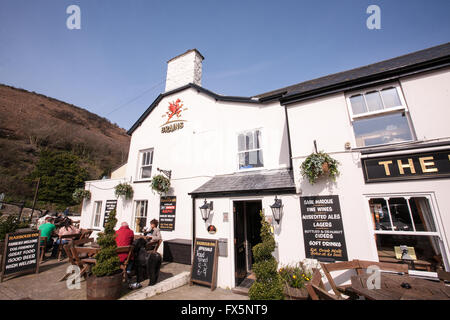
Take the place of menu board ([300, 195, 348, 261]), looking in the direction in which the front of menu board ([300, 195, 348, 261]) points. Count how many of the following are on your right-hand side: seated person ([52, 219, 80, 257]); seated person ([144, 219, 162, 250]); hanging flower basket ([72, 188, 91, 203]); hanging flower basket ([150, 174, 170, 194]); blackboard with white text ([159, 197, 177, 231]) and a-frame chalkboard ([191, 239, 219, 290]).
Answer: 6

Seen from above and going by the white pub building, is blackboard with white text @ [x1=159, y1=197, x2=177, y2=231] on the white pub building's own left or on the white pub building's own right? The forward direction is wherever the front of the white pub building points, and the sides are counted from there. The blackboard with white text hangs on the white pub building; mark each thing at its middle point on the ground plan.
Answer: on the white pub building's own right

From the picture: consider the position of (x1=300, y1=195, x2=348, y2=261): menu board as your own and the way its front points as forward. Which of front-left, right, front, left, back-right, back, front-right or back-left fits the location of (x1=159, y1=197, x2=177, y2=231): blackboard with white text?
right

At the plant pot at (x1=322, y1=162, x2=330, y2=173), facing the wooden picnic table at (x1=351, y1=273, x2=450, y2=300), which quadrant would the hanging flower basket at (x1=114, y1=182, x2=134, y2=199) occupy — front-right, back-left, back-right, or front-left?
back-right

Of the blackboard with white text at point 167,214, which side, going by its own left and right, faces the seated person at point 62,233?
right

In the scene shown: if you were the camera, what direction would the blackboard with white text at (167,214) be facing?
facing the viewer

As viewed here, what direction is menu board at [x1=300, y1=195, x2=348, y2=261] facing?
toward the camera

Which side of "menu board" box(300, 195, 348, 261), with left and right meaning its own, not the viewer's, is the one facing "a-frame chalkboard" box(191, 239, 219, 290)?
right

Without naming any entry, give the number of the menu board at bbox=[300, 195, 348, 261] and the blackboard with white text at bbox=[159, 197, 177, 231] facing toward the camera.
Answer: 2

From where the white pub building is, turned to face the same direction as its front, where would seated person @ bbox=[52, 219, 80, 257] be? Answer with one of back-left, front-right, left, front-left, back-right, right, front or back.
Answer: front-right

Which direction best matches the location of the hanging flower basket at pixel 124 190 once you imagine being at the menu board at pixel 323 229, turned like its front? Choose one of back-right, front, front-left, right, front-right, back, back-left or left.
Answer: right

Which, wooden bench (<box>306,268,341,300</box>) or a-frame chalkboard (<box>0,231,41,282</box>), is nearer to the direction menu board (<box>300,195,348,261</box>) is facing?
the wooden bench

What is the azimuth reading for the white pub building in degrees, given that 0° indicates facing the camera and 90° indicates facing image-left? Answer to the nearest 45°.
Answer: approximately 45°
